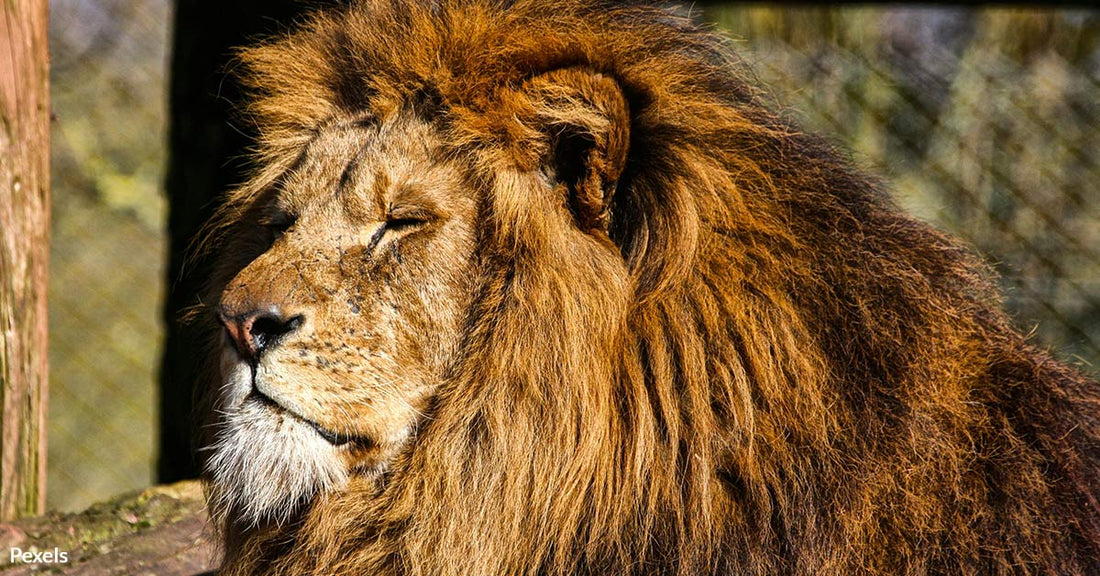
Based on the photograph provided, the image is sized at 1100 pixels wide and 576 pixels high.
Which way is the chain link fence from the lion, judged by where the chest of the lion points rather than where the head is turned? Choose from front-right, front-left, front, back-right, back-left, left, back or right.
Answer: right

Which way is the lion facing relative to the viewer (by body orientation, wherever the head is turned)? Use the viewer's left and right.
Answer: facing the viewer and to the left of the viewer
